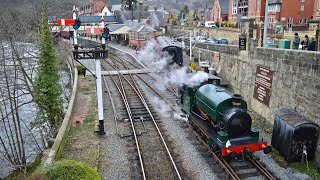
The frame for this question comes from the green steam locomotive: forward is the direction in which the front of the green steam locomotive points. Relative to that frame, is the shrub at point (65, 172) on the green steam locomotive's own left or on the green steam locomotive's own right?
on the green steam locomotive's own right

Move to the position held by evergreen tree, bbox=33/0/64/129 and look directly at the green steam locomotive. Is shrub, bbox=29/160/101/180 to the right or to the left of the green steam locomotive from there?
right

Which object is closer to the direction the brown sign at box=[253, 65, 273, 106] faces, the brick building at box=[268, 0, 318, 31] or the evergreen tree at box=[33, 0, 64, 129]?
the evergreen tree

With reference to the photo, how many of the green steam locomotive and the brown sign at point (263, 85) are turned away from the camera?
0

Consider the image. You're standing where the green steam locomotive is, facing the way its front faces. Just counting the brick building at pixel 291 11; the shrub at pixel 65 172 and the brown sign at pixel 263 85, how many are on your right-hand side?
1

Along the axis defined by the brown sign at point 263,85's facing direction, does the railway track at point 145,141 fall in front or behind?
in front

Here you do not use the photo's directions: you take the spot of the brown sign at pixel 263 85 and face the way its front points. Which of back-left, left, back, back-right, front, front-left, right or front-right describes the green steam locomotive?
front-left

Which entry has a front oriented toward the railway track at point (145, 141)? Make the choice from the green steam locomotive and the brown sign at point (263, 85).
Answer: the brown sign

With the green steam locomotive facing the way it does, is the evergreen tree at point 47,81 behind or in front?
behind

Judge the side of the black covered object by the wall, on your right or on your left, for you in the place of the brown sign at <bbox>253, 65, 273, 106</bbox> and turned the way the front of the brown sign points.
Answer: on your left

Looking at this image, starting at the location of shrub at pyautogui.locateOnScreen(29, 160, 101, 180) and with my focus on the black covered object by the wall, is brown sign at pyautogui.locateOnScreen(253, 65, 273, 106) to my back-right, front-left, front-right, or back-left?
front-left

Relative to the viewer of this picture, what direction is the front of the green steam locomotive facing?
facing the viewer and to the right of the viewer

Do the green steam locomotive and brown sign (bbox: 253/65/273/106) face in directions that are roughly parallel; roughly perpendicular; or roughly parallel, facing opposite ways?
roughly perpendicular

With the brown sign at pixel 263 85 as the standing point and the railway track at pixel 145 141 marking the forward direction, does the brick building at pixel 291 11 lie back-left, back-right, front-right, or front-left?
back-right

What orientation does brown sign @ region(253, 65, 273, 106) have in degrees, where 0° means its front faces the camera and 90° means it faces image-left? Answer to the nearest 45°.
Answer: approximately 45°

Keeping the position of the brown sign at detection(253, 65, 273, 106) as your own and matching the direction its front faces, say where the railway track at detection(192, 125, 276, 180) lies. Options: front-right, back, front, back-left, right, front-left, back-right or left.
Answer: front-left
